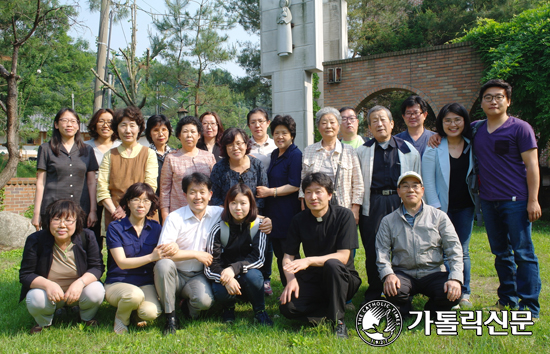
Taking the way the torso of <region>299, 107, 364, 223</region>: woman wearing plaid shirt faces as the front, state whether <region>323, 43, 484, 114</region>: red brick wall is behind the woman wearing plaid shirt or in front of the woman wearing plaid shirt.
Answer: behind

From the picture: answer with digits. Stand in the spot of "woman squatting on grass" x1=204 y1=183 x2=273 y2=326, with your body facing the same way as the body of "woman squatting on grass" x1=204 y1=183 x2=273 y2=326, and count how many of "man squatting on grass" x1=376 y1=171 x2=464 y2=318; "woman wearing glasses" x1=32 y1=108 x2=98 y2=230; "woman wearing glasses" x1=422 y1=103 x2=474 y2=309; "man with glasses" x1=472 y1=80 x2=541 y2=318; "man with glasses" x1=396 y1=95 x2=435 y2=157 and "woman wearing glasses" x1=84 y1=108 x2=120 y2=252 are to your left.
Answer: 4

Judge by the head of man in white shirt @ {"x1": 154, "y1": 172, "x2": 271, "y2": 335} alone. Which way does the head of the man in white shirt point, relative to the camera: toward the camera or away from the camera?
toward the camera

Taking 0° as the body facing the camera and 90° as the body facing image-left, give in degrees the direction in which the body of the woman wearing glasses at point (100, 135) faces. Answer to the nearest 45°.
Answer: approximately 0°

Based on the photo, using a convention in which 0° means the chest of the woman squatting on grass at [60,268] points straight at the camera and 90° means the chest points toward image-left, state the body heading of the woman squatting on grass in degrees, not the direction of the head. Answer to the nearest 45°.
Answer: approximately 0°

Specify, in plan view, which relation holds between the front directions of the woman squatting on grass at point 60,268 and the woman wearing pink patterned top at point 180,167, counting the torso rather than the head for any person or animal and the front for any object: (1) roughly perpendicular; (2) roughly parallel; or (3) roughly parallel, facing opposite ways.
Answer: roughly parallel

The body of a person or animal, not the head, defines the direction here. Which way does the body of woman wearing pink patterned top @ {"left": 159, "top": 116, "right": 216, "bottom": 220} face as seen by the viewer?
toward the camera

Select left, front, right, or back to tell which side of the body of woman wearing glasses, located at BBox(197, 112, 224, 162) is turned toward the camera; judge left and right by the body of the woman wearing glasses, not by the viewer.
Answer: front

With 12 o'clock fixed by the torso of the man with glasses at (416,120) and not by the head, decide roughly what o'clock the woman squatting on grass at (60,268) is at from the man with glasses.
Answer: The woman squatting on grass is roughly at 2 o'clock from the man with glasses.

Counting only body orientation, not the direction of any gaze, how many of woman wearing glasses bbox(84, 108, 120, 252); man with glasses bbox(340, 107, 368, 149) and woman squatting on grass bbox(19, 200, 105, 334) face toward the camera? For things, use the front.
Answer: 3

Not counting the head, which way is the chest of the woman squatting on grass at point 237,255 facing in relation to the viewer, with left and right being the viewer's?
facing the viewer

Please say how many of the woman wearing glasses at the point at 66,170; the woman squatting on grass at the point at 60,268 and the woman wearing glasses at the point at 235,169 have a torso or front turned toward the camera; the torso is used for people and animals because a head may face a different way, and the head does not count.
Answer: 3

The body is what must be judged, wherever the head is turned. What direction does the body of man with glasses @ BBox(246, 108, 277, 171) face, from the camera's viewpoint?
toward the camera
